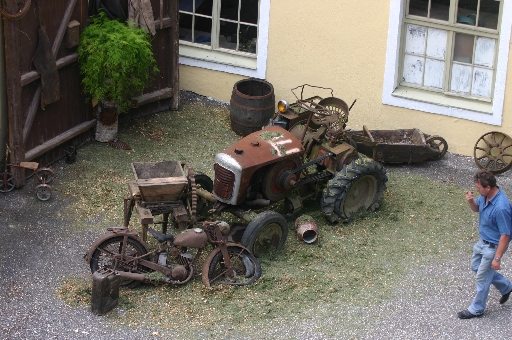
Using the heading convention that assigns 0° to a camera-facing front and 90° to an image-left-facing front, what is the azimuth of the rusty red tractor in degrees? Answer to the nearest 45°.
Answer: approximately 45°

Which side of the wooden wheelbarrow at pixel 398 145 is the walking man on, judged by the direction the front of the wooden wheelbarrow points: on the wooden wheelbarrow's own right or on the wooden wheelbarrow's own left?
on the wooden wheelbarrow's own right

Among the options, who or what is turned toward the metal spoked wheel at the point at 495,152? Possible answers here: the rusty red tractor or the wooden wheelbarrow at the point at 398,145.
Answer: the wooden wheelbarrow

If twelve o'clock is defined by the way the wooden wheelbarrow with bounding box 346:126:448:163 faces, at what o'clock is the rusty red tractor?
The rusty red tractor is roughly at 4 o'clock from the wooden wheelbarrow.

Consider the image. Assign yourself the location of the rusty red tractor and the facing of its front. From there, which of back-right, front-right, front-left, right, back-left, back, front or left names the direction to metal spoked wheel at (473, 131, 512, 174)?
back

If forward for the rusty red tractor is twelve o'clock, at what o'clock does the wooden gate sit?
The wooden gate is roughly at 2 o'clock from the rusty red tractor.

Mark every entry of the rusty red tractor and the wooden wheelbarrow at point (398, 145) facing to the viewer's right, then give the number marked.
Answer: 1

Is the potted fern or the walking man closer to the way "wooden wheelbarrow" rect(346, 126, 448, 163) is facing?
the walking man

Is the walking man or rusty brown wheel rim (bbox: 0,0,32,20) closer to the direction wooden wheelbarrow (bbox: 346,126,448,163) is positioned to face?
the walking man

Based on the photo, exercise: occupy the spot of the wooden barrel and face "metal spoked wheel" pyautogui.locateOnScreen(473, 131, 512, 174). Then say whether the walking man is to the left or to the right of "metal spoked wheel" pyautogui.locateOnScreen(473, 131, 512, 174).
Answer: right

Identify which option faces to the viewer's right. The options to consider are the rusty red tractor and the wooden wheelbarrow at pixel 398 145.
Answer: the wooden wheelbarrow
